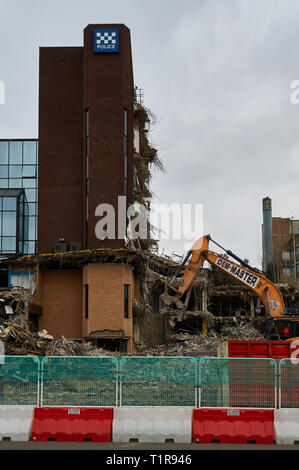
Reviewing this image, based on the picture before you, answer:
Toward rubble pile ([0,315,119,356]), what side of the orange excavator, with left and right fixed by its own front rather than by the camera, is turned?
front

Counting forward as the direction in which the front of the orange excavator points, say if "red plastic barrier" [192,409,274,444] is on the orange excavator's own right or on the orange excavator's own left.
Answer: on the orange excavator's own left

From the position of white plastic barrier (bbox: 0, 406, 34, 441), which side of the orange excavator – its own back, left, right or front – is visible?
left

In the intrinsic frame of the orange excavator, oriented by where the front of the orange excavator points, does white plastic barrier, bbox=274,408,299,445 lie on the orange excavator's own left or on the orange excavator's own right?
on the orange excavator's own left

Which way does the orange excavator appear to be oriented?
to the viewer's left

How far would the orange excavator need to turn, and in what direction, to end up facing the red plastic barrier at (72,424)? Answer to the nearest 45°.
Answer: approximately 90° to its left

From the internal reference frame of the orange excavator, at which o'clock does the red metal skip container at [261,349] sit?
The red metal skip container is roughly at 9 o'clock from the orange excavator.
